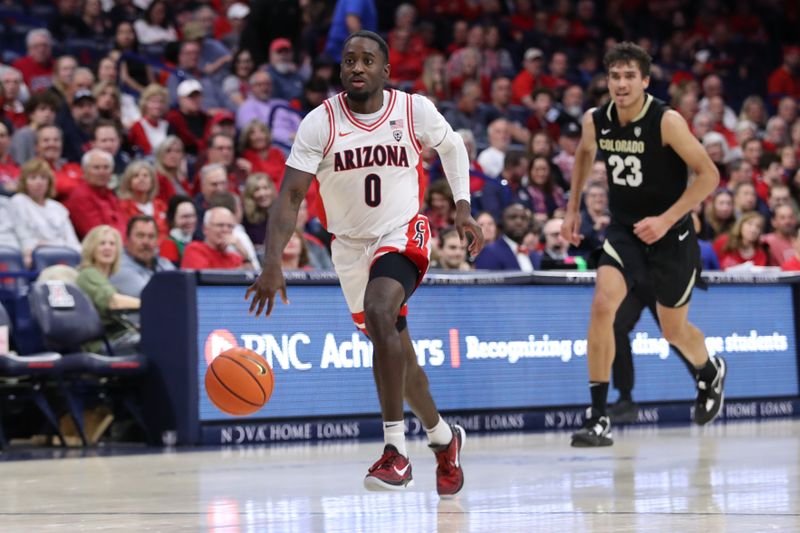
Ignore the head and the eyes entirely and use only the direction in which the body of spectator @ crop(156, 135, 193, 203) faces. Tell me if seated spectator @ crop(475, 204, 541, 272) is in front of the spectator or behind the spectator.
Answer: in front

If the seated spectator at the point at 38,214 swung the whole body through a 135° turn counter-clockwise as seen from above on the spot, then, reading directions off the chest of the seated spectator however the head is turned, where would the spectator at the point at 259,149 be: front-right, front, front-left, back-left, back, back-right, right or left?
front

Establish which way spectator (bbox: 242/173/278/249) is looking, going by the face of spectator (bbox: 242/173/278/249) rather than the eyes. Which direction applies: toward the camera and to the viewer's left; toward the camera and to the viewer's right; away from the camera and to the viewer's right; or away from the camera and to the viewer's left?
toward the camera and to the viewer's right

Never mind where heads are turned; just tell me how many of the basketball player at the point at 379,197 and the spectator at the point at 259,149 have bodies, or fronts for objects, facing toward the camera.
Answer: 2

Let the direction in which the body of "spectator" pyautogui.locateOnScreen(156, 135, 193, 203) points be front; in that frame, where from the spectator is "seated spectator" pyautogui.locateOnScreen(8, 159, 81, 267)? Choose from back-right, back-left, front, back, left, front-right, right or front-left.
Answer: right

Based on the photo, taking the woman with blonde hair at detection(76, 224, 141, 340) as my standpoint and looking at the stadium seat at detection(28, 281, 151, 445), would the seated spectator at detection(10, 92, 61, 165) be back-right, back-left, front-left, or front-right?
back-right

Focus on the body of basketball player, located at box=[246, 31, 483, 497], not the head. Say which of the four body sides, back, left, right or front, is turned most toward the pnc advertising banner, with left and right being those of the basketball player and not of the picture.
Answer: back

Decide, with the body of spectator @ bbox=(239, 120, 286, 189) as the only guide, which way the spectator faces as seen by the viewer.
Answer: toward the camera

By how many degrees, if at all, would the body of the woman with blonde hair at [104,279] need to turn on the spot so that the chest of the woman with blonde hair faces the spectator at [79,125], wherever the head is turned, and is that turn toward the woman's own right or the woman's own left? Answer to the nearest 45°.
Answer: approximately 135° to the woman's own left

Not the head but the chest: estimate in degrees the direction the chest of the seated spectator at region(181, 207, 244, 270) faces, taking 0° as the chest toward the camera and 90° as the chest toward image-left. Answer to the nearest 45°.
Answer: approximately 315°

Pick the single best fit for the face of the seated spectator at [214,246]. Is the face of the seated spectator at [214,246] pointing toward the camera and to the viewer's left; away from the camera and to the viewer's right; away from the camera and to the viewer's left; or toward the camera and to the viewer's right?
toward the camera and to the viewer's right
